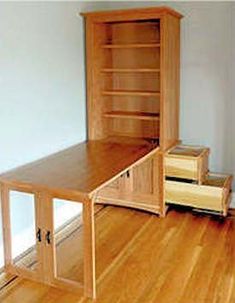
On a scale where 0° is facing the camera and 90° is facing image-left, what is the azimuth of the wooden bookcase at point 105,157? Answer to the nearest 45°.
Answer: approximately 45°
